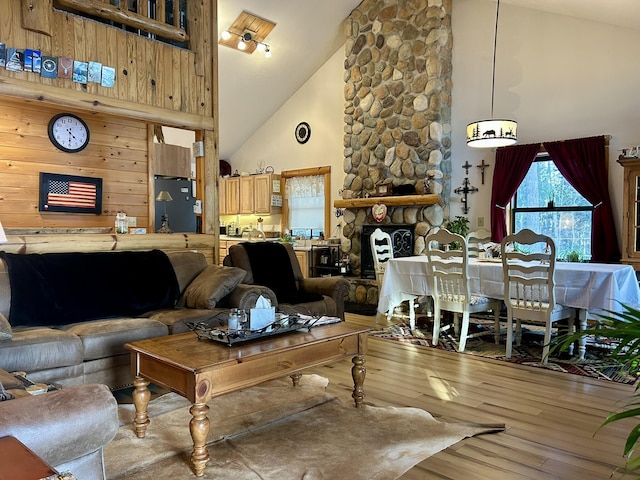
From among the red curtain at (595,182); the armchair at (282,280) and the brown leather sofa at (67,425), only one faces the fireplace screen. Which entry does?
the brown leather sofa

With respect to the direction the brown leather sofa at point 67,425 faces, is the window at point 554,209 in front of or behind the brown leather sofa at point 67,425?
in front

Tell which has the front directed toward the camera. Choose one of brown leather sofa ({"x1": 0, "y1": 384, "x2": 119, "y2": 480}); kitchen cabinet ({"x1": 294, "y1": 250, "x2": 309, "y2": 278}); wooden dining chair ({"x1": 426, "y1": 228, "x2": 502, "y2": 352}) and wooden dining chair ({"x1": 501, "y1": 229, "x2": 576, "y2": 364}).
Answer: the kitchen cabinet

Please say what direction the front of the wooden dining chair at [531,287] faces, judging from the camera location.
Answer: facing away from the viewer and to the right of the viewer

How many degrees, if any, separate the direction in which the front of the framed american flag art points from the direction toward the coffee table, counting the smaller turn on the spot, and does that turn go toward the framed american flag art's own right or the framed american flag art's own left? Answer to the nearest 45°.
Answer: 0° — it already faces it

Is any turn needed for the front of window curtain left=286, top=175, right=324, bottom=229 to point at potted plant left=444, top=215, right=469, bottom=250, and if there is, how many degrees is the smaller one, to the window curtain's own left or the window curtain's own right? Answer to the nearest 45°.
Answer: approximately 45° to the window curtain's own left

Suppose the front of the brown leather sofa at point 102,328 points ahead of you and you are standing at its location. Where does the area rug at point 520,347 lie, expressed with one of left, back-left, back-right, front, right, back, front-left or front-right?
front-left

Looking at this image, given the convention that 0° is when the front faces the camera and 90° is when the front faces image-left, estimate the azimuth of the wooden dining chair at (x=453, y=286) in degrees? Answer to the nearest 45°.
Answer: approximately 225°

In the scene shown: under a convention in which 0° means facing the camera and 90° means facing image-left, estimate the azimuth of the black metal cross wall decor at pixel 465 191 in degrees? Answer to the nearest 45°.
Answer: approximately 0°

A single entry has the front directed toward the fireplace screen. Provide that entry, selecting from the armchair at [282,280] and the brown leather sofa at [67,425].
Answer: the brown leather sofa
